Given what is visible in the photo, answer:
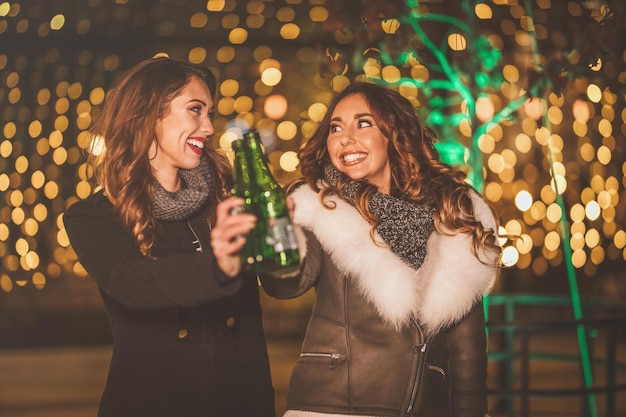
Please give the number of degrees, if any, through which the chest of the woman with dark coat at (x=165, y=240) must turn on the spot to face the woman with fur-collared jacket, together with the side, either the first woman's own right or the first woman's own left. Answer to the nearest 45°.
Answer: approximately 45° to the first woman's own left

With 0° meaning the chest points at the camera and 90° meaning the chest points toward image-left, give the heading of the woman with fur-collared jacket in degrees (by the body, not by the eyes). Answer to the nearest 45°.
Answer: approximately 0°

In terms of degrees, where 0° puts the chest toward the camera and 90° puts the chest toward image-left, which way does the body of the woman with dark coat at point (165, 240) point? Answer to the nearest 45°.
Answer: approximately 315°

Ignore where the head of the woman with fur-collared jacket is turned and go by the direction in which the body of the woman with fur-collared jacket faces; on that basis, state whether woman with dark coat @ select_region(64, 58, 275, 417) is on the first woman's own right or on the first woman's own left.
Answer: on the first woman's own right
